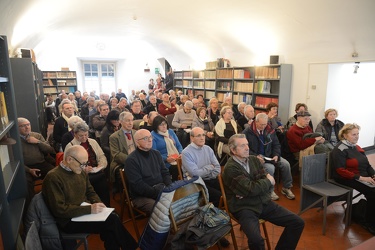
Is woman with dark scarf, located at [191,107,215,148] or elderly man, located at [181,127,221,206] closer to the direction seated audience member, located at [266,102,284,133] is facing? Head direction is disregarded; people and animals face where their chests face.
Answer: the elderly man

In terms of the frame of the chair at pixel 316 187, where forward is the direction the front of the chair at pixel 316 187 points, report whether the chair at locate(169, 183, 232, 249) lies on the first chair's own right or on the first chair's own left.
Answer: on the first chair's own right

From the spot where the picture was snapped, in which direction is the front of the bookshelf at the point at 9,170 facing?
facing to the right of the viewer

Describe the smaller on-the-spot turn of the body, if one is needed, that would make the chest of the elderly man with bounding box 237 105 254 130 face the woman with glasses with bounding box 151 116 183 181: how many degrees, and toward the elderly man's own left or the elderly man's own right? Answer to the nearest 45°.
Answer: approximately 90° to the elderly man's own right

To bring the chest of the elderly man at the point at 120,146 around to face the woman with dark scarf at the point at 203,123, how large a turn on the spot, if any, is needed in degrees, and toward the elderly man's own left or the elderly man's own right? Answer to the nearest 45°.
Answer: approximately 90° to the elderly man's own left

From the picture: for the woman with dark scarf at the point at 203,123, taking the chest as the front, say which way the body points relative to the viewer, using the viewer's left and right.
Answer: facing the viewer and to the right of the viewer

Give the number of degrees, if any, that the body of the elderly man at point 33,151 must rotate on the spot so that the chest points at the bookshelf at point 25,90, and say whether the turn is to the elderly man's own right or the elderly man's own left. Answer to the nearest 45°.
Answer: approximately 135° to the elderly man's own left

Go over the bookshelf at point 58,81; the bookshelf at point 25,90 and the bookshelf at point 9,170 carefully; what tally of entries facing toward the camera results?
1

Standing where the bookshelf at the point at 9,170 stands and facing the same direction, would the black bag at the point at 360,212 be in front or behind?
in front

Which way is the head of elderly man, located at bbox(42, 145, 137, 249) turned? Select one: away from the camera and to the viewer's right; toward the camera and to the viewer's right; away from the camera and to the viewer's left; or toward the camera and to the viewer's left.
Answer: toward the camera and to the viewer's right

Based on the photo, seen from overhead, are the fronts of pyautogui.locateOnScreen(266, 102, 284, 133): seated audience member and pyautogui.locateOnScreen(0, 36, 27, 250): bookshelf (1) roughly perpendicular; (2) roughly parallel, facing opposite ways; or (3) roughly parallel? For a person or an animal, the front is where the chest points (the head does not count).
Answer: roughly perpendicular

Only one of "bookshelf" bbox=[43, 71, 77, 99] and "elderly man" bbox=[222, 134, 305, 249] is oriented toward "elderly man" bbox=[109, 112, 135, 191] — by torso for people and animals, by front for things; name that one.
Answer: the bookshelf

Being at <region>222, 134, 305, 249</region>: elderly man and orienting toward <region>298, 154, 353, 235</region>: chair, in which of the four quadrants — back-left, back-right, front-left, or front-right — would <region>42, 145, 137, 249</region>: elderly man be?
back-left

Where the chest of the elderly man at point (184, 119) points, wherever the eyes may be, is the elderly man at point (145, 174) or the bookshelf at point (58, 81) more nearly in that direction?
the elderly man

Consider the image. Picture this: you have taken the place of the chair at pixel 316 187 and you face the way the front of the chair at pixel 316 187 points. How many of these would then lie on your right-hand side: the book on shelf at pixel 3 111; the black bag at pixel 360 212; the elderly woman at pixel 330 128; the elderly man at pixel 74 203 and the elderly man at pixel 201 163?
3
